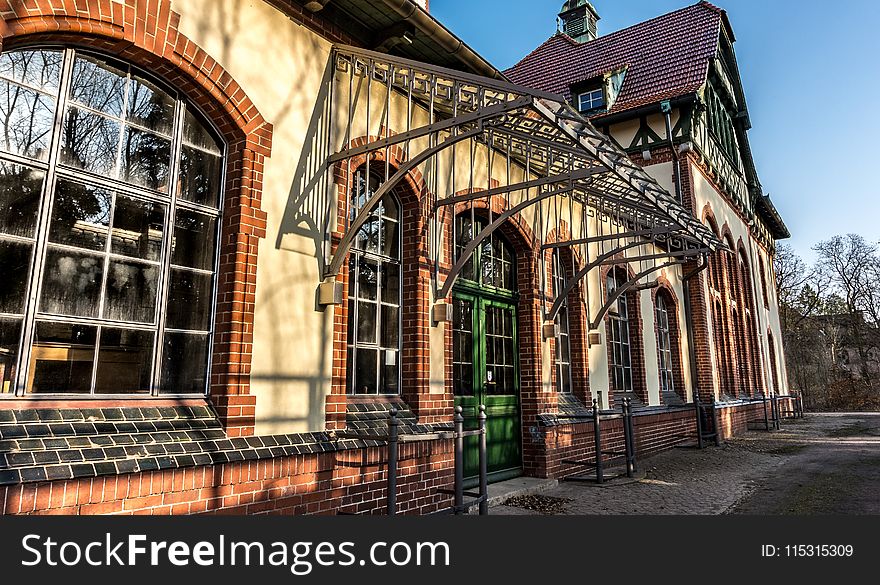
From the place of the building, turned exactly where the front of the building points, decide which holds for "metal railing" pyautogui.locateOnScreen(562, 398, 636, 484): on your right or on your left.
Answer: on your left

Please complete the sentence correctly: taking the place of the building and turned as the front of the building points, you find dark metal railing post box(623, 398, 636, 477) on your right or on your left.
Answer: on your left

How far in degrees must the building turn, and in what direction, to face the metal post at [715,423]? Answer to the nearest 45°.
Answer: approximately 90° to its left

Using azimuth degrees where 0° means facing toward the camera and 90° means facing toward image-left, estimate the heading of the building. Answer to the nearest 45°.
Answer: approximately 315°
